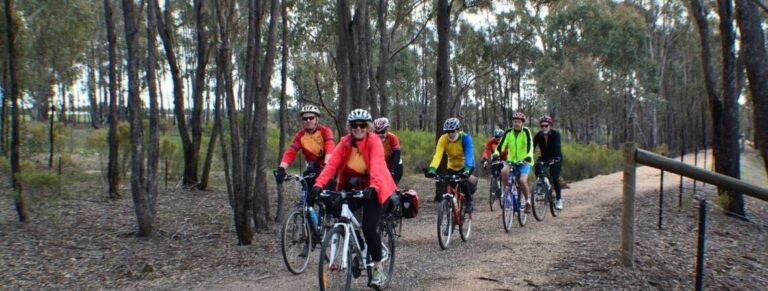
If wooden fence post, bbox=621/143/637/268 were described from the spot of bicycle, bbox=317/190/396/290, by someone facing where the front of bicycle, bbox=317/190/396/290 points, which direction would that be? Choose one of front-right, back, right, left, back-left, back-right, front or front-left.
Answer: back-left

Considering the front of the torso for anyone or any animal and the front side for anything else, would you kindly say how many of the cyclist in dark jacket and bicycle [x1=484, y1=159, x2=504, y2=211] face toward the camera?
2

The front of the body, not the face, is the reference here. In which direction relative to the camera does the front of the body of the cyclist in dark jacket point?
toward the camera

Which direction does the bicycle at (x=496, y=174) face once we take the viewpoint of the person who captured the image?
facing the viewer

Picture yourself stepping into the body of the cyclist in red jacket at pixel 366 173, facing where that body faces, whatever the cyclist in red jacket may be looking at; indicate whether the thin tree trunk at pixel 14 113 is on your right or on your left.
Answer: on your right

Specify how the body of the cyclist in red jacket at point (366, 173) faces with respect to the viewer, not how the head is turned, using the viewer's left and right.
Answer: facing the viewer and to the left of the viewer

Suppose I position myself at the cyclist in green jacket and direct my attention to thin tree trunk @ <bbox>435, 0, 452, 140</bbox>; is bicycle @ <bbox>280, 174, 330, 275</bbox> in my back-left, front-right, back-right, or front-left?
back-left

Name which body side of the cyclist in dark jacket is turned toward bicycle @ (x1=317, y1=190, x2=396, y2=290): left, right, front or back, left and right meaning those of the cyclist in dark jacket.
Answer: front
